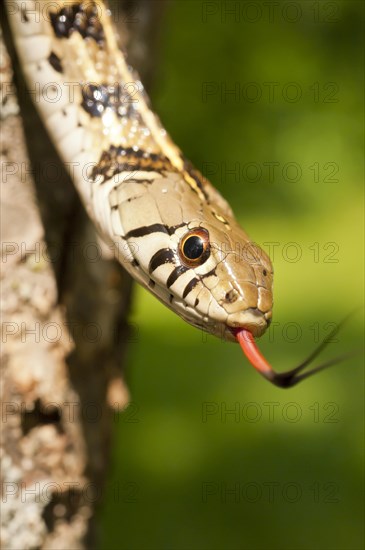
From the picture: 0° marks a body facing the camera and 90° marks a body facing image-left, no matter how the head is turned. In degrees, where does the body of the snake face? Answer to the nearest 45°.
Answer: approximately 315°
